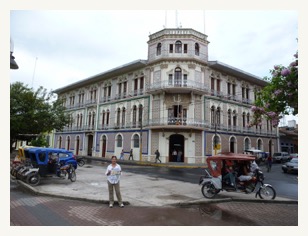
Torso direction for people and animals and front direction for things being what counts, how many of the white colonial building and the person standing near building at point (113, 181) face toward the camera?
2

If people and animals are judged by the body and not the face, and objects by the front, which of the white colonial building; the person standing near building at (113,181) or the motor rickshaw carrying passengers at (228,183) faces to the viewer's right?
the motor rickshaw carrying passengers

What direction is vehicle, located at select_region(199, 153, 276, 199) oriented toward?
to the viewer's right

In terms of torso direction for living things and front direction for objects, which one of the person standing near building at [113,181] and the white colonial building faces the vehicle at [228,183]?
the white colonial building

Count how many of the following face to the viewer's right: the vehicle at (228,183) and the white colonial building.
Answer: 1

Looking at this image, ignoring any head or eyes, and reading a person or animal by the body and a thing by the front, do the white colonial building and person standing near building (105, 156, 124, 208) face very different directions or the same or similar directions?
same or similar directions

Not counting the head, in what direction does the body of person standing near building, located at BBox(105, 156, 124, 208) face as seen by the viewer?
toward the camera

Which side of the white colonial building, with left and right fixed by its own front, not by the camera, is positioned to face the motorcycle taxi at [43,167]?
front

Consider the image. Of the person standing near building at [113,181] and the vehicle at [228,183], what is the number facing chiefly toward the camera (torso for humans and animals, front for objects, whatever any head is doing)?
1

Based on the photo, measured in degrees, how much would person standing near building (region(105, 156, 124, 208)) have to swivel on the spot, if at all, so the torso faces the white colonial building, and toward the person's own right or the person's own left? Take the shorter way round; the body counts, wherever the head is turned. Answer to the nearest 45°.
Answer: approximately 180°

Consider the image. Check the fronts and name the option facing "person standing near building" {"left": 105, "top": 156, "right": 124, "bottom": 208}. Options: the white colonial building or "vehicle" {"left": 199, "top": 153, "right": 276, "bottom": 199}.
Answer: the white colonial building

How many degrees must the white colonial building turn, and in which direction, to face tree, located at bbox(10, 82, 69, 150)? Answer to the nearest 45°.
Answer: approximately 45° to its right
